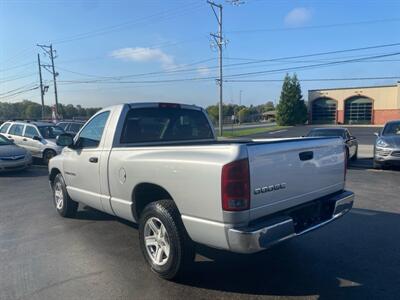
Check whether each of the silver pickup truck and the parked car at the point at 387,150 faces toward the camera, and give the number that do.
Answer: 1

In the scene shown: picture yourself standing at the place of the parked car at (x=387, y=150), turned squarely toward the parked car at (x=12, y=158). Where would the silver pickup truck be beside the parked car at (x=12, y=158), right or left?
left

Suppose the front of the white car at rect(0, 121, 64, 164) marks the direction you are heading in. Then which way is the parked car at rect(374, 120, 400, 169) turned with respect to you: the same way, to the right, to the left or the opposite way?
to the right

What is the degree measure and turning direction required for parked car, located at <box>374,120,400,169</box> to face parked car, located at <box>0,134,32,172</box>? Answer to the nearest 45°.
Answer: approximately 45° to its right

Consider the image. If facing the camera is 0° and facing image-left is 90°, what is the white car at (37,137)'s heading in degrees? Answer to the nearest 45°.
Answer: approximately 315°

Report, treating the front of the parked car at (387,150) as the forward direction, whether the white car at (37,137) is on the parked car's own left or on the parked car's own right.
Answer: on the parked car's own right

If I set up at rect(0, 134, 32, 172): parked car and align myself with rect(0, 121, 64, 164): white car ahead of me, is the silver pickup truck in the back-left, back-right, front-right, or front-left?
back-right

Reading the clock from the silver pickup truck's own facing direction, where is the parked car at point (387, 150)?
The parked car is roughly at 3 o'clock from the silver pickup truck.

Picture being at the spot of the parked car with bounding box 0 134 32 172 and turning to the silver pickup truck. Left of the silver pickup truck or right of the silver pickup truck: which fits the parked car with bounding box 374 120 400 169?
left

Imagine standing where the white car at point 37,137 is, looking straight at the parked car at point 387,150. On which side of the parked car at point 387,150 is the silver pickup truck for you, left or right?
right
